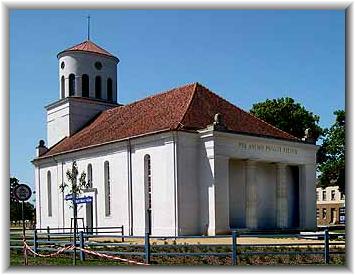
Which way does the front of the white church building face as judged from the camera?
facing the viewer and to the right of the viewer

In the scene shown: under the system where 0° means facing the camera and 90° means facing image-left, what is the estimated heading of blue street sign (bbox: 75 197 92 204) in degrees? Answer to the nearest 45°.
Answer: approximately 0°

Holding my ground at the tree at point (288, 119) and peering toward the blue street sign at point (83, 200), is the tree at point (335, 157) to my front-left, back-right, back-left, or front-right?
front-left

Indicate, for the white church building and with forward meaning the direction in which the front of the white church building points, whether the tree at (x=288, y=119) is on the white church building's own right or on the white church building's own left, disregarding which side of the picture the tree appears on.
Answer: on the white church building's own left
